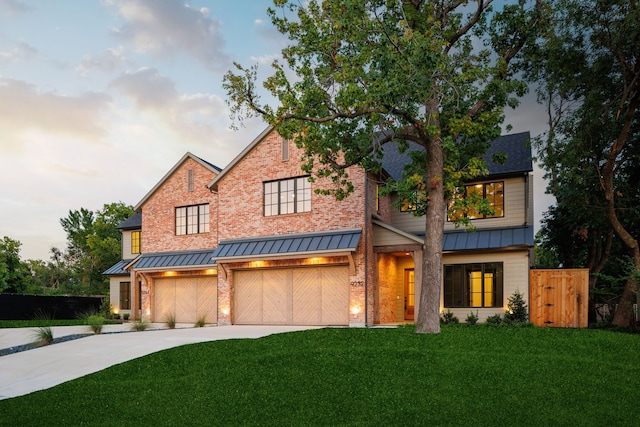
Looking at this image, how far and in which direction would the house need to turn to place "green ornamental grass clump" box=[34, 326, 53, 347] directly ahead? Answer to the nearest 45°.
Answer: approximately 45° to its right

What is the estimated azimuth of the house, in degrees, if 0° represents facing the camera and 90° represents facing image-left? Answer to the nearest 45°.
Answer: approximately 0°

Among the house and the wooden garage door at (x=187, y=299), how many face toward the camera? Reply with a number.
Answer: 2

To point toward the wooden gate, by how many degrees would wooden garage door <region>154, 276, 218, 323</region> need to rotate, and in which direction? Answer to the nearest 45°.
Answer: approximately 45° to its left
